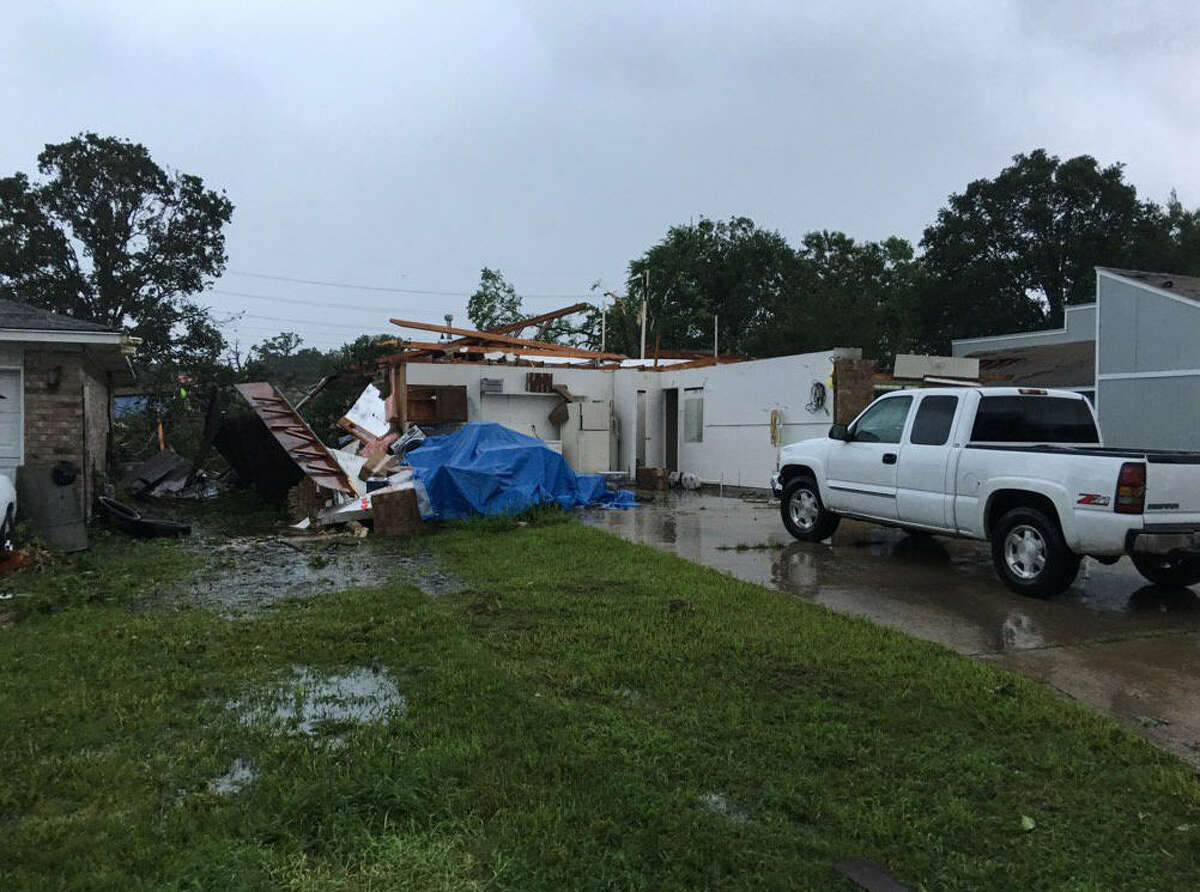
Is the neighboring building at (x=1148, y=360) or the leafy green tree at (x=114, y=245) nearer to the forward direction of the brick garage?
the neighboring building

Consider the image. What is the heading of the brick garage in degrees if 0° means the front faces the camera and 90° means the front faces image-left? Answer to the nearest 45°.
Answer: approximately 0°

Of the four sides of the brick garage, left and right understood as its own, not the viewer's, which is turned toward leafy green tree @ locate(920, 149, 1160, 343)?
left

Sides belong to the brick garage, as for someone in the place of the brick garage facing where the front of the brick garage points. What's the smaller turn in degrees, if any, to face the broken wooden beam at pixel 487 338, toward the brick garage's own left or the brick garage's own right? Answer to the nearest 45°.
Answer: approximately 135° to the brick garage's own left

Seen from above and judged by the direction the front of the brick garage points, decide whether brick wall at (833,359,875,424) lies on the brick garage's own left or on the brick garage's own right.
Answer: on the brick garage's own left

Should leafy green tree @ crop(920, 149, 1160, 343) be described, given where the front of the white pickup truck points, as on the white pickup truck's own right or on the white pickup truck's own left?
on the white pickup truck's own right

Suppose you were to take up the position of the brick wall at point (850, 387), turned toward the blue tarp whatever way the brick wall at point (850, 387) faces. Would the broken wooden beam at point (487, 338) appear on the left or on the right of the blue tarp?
right

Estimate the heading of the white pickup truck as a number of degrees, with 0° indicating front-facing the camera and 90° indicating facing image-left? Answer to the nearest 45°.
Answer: approximately 135°
